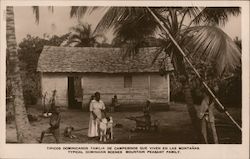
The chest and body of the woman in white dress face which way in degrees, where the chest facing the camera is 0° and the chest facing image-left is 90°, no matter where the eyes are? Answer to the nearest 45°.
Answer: approximately 0°

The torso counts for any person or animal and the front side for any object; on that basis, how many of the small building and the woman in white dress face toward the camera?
2

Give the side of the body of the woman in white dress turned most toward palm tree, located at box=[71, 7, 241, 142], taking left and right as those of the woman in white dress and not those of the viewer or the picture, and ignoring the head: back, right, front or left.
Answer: left

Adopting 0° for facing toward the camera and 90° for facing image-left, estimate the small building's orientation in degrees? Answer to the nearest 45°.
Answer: approximately 0°
